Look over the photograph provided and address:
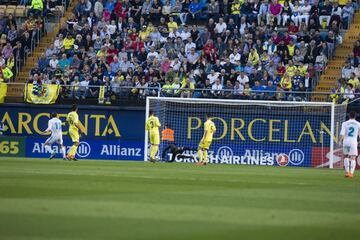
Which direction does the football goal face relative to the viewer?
toward the camera

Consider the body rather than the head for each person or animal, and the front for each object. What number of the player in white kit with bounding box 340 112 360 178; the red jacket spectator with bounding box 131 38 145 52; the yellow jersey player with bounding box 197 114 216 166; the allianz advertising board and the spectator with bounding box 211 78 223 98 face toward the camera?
3

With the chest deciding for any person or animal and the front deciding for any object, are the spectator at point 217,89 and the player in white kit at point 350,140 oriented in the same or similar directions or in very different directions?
very different directions

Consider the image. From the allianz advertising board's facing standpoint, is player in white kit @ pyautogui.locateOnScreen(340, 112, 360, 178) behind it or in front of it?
in front

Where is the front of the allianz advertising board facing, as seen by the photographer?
facing the viewer

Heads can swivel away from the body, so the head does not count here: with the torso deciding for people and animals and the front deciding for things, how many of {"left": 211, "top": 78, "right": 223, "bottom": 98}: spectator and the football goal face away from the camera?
0
